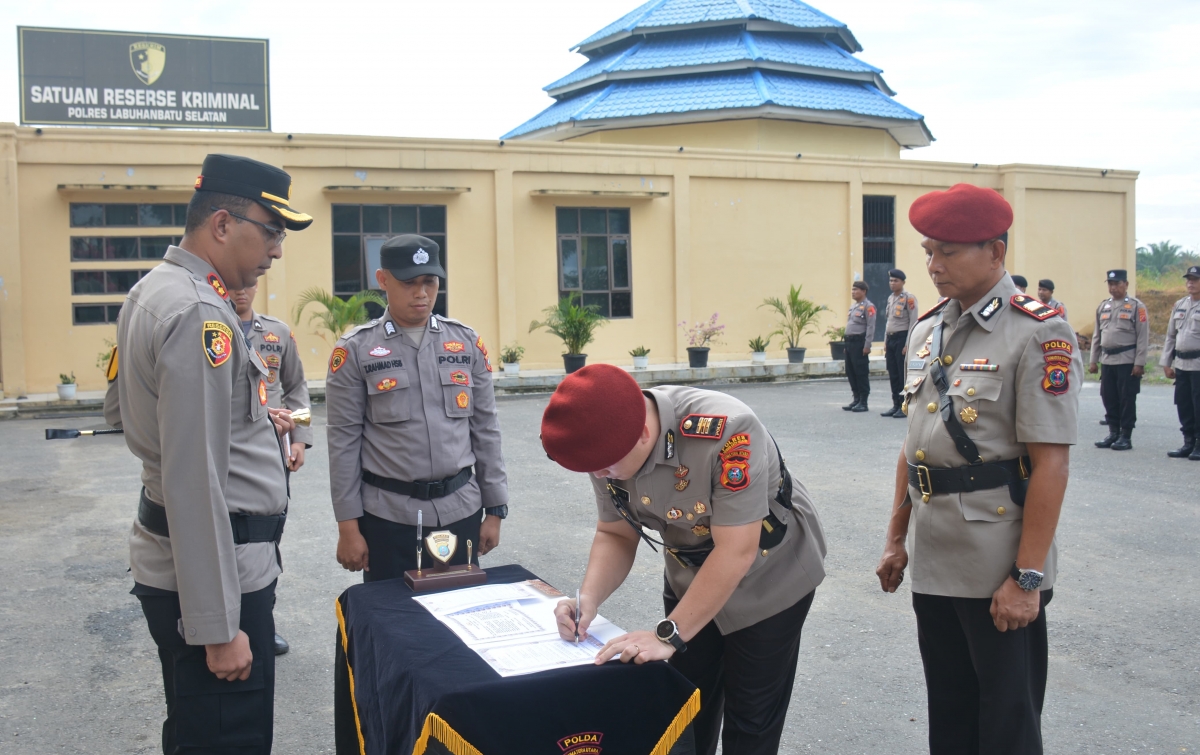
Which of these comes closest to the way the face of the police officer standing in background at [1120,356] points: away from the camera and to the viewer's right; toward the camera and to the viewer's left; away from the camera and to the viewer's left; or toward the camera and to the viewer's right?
toward the camera and to the viewer's left

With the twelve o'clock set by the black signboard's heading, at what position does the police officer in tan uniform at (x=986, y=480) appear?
The police officer in tan uniform is roughly at 12 o'clock from the black signboard.

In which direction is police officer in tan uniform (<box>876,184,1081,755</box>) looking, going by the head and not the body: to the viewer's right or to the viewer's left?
to the viewer's left

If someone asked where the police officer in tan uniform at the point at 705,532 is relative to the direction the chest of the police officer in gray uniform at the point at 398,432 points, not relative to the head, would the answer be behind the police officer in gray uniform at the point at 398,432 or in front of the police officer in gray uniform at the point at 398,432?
in front

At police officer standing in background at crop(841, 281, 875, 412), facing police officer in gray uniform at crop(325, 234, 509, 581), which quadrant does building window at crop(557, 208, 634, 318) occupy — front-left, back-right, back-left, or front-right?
back-right

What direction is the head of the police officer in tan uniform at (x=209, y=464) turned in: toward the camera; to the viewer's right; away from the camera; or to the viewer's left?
to the viewer's right

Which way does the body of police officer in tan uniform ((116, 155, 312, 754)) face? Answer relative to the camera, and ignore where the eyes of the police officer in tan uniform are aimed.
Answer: to the viewer's right

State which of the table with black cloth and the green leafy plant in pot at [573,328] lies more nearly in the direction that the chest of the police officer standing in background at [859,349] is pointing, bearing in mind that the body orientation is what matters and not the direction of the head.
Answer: the table with black cloth
